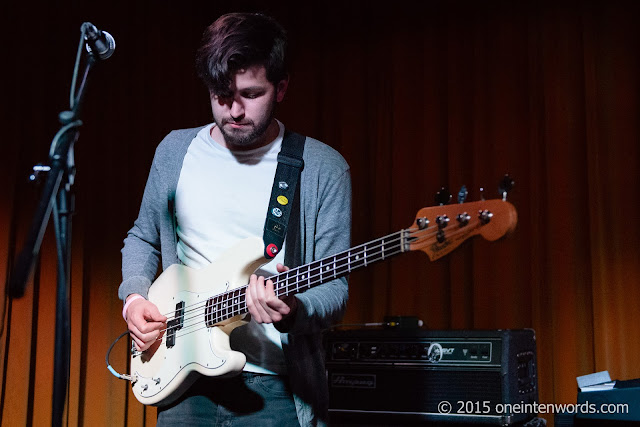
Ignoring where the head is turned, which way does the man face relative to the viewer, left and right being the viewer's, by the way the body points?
facing the viewer

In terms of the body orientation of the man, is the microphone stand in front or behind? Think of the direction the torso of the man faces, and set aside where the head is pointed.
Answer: in front
